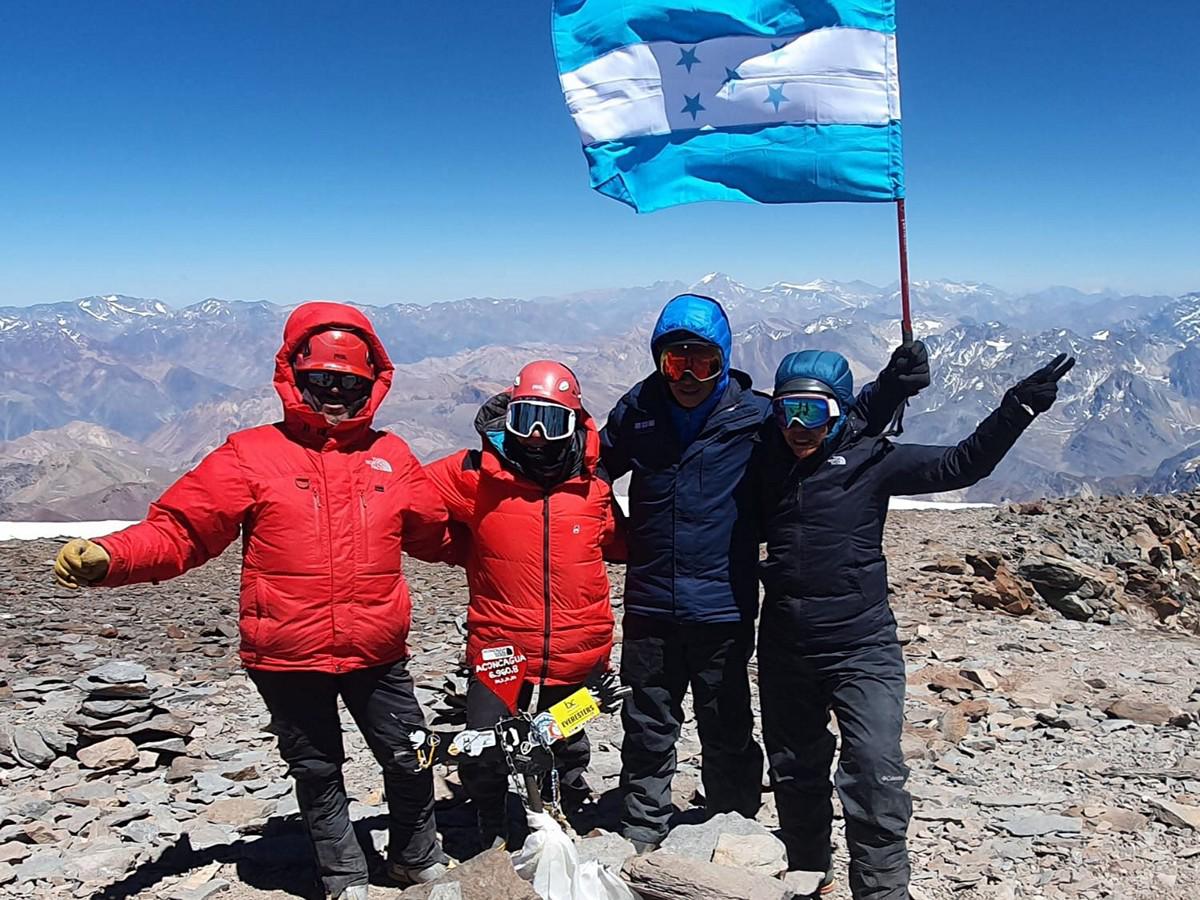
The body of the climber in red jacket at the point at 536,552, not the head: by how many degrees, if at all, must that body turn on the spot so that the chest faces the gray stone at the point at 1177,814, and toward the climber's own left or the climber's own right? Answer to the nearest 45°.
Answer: approximately 90° to the climber's own left

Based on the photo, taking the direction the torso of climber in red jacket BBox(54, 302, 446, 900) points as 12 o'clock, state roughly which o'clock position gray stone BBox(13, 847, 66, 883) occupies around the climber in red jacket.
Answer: The gray stone is roughly at 4 o'clock from the climber in red jacket.

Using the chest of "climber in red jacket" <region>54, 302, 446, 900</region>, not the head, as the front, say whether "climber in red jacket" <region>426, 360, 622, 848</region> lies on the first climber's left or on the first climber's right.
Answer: on the first climber's left

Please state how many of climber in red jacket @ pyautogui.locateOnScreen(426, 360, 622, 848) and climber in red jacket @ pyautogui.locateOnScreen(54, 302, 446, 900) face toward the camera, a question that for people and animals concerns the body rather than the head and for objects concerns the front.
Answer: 2

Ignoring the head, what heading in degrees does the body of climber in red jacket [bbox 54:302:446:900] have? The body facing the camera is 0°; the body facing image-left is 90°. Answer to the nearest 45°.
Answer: approximately 0°

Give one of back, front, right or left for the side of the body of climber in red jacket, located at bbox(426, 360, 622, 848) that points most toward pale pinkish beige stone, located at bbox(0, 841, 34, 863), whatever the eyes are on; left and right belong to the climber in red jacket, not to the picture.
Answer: right

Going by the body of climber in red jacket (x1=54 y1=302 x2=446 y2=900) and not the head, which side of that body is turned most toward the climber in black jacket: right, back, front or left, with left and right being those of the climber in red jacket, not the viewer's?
left

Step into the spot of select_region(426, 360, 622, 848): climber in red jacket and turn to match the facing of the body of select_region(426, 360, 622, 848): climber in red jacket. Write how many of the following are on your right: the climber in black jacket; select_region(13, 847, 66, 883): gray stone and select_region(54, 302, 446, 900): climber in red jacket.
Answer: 2

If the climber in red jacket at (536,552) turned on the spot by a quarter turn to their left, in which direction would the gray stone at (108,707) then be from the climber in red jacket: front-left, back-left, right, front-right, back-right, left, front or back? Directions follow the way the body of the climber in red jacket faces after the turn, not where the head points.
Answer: back-left
